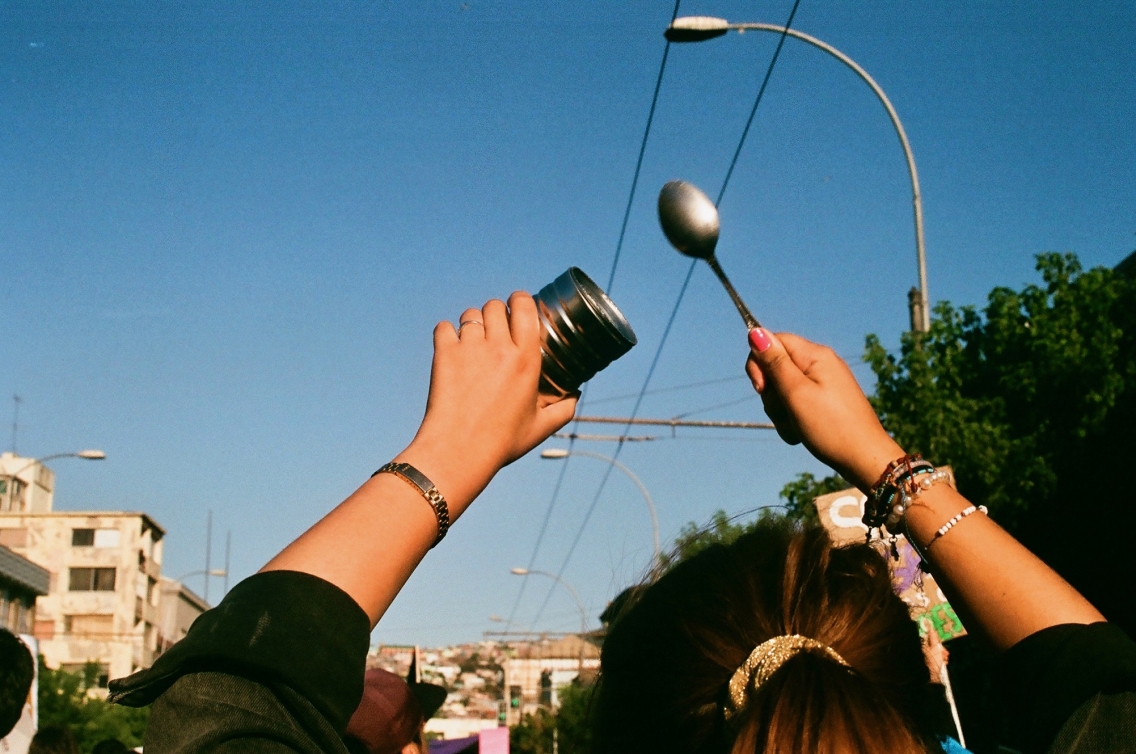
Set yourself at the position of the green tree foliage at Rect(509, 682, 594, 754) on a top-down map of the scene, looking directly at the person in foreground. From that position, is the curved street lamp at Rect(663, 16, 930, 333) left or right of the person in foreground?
left

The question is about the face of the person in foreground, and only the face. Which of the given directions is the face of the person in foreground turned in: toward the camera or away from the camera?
away from the camera

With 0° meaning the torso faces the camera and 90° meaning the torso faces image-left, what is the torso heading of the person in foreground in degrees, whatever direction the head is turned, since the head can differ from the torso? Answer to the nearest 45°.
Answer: approximately 180°

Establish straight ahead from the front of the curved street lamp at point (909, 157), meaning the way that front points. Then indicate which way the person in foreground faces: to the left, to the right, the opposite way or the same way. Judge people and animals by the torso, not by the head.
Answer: to the right

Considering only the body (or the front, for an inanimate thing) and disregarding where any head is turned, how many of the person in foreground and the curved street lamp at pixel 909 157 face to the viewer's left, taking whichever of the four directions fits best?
1

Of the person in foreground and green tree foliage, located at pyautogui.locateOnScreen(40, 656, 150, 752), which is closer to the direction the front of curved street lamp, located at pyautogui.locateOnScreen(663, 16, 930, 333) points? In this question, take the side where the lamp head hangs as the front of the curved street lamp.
the green tree foliage

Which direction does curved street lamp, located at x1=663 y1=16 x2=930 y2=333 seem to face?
to the viewer's left

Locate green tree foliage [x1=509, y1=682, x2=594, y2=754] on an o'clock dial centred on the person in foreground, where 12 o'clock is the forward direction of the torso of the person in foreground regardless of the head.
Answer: The green tree foliage is roughly at 12 o'clock from the person in foreground.

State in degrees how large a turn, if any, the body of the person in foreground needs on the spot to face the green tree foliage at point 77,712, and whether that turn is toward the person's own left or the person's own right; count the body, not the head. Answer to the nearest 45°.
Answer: approximately 45° to the person's own left

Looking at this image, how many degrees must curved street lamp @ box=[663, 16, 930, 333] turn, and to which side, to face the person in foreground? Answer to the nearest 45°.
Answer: approximately 90° to its left

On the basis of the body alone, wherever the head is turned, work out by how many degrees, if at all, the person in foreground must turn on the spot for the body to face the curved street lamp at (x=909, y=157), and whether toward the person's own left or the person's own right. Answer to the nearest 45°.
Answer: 0° — they already face it
